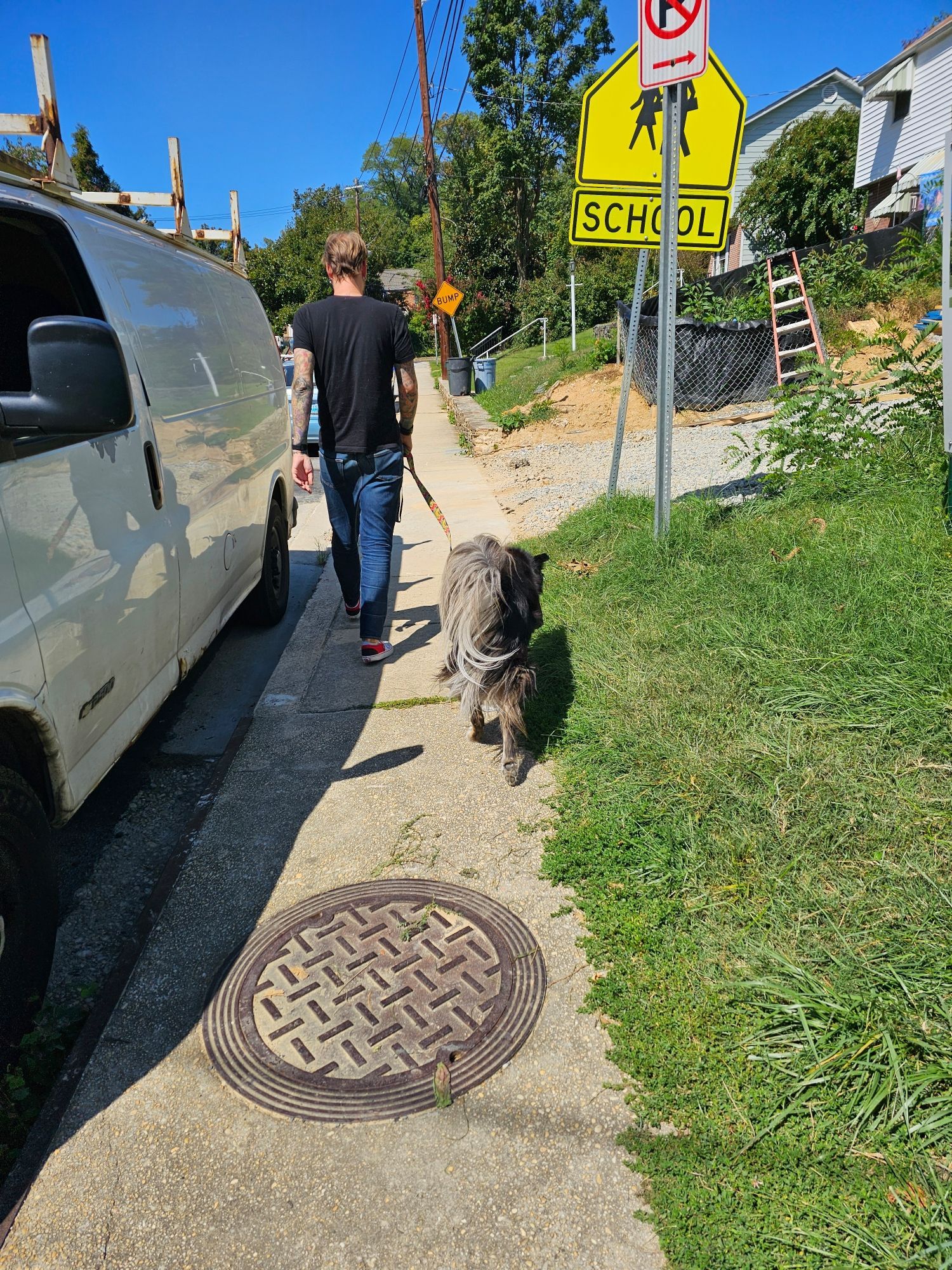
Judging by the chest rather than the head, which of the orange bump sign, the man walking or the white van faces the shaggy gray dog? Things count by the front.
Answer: the orange bump sign

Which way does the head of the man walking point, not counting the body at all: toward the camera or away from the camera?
away from the camera

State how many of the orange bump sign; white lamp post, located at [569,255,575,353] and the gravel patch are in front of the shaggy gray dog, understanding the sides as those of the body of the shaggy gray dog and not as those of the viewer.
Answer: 3

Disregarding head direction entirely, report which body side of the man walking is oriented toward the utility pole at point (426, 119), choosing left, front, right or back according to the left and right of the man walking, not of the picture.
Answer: front

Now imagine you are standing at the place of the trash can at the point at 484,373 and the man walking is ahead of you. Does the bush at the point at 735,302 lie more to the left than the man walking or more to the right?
left

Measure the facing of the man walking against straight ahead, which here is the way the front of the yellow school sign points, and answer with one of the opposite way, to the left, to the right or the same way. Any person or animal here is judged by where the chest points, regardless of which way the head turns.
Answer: the opposite way

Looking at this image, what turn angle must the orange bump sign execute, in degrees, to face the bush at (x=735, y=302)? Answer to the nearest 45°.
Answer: approximately 45° to its left

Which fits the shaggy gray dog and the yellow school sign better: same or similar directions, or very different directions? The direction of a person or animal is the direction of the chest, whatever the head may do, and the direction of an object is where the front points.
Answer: very different directions

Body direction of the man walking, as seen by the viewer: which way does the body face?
away from the camera

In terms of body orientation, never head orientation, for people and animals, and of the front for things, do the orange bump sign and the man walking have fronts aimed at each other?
yes

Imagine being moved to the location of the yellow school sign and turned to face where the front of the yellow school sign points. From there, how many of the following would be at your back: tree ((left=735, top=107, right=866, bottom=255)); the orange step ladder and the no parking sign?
2

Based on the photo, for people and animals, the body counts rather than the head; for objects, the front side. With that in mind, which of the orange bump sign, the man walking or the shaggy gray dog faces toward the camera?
the orange bump sign

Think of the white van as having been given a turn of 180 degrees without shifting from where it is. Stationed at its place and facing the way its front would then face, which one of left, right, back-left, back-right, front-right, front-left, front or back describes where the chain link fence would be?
front

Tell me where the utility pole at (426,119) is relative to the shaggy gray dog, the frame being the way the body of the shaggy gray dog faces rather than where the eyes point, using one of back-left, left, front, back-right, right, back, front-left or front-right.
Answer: front

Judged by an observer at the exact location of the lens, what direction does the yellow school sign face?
facing the viewer

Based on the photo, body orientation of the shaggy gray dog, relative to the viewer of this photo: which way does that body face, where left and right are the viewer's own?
facing away from the viewer

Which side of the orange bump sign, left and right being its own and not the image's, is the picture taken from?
front
